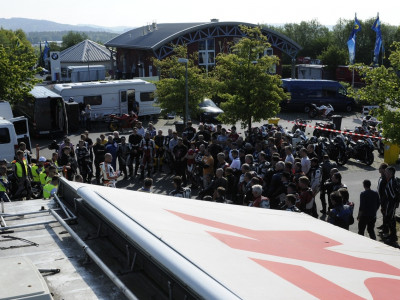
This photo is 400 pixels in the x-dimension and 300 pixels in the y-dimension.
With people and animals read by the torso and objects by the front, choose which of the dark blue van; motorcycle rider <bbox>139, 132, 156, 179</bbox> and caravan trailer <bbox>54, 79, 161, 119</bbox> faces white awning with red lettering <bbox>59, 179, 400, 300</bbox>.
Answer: the motorcycle rider

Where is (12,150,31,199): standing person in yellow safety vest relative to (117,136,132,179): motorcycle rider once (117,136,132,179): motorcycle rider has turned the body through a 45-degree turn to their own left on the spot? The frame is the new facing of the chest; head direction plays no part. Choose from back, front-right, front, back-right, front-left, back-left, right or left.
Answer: back-right

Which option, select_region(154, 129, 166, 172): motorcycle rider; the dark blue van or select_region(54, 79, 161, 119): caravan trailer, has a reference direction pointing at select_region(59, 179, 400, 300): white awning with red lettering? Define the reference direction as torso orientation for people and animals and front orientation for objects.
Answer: the motorcycle rider

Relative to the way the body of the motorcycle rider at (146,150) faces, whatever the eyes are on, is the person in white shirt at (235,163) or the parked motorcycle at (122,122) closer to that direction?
the person in white shirt

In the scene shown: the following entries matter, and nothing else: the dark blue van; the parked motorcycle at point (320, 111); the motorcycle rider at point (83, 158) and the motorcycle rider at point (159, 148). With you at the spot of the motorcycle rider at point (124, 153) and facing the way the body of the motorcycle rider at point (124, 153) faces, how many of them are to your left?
3

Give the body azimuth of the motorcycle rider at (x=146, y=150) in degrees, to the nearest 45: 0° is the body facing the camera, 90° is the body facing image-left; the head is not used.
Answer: approximately 0°

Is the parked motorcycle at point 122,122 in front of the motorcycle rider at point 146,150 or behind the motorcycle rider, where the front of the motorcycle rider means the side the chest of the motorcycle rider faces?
behind
